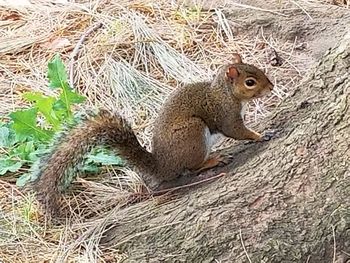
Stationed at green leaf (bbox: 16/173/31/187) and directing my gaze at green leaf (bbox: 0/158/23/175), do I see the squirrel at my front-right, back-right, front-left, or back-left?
back-right

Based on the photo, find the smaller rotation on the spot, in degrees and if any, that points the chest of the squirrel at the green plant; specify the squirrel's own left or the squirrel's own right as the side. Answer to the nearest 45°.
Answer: approximately 135° to the squirrel's own left

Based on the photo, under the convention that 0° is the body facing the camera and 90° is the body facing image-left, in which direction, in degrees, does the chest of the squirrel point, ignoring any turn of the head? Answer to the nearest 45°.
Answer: approximately 270°

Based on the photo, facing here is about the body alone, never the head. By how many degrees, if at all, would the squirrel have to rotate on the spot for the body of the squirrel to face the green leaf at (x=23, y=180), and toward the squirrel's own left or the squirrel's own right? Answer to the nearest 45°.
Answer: approximately 180°

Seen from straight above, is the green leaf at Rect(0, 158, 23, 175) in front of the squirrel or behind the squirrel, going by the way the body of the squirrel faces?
behind

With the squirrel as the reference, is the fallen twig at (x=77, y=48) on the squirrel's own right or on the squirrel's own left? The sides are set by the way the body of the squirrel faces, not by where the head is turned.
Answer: on the squirrel's own left
